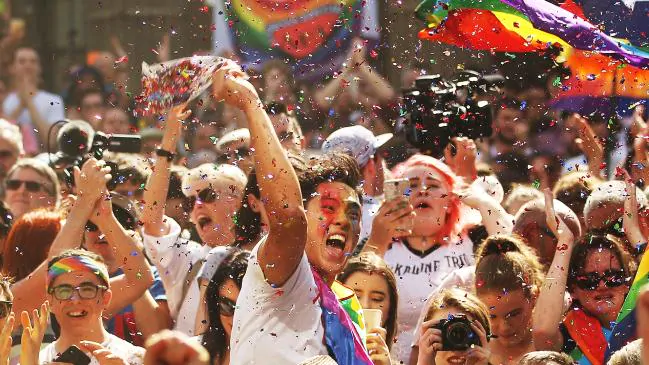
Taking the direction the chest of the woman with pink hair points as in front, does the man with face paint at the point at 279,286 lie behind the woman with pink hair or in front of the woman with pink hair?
in front

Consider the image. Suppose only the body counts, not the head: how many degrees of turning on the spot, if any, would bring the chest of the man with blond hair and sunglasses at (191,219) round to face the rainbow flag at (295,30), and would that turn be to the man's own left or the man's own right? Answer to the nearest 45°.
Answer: approximately 180°

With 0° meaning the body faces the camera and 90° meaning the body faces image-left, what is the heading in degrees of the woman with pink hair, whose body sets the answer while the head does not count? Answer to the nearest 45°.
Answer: approximately 0°

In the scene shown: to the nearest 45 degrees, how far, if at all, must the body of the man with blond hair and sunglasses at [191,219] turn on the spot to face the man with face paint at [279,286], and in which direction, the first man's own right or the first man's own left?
approximately 45° to the first man's own left

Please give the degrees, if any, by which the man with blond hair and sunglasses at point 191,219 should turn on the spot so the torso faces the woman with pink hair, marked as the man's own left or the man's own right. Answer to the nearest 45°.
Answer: approximately 135° to the man's own left

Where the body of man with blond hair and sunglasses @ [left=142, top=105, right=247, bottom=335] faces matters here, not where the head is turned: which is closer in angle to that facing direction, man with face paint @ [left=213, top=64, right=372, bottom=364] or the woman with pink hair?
the man with face paint

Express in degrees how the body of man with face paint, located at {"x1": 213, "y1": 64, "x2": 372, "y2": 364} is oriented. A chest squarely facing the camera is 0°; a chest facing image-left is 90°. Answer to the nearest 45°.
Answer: approximately 315°

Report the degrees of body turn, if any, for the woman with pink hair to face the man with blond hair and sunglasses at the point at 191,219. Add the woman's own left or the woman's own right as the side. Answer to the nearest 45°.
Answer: approximately 90° to the woman's own right

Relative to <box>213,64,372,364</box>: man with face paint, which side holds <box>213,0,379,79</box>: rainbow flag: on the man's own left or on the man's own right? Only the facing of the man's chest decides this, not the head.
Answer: on the man's own left
